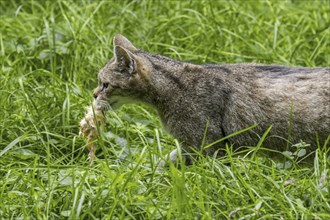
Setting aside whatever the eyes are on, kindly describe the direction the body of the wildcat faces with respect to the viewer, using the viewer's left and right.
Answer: facing to the left of the viewer
